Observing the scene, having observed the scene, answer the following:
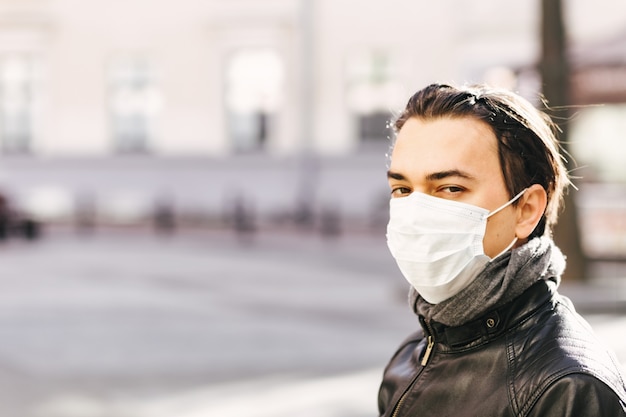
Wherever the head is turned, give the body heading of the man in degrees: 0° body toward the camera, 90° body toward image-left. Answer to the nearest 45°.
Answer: approximately 45°

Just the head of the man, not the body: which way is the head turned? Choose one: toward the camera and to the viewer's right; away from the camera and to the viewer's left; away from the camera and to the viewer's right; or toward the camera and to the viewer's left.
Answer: toward the camera and to the viewer's left

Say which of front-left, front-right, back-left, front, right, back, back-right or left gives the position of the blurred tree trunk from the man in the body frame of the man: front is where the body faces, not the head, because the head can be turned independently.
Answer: back-right
